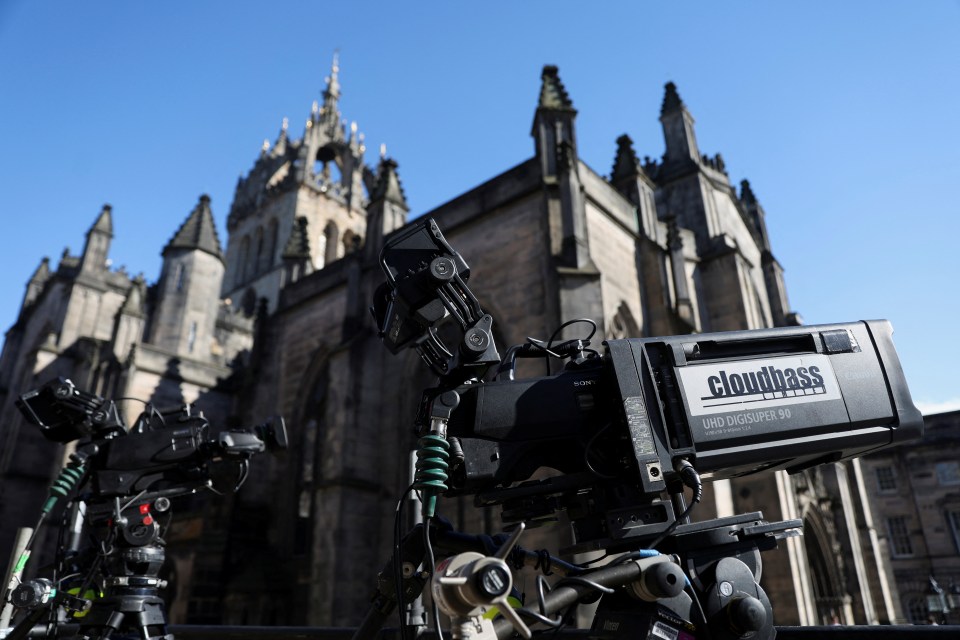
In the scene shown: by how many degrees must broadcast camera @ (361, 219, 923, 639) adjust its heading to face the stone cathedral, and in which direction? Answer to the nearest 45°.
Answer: approximately 135° to its left

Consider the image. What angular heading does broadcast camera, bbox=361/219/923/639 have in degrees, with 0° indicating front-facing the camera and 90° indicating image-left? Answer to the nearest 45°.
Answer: approximately 270°

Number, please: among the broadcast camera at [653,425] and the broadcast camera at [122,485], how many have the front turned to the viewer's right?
2

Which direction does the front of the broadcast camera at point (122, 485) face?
to the viewer's right

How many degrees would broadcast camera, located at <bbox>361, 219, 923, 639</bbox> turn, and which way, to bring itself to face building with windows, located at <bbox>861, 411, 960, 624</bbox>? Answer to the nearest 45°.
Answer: approximately 90° to its left

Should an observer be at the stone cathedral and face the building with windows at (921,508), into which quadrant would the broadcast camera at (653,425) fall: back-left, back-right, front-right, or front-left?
back-right
